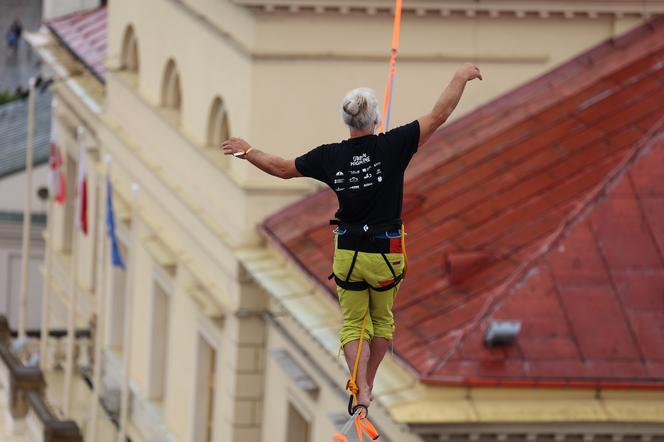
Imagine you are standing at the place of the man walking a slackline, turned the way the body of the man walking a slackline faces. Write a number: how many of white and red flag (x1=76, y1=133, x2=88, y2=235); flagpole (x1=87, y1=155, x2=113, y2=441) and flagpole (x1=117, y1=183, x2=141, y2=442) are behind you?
0

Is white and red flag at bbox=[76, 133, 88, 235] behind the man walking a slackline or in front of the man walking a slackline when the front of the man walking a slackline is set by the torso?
in front

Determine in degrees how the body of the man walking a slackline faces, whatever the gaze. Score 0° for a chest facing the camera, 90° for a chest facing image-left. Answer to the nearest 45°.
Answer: approximately 180°

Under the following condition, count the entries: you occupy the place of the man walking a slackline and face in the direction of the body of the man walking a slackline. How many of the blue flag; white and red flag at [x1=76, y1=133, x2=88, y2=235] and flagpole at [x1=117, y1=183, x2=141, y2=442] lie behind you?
0

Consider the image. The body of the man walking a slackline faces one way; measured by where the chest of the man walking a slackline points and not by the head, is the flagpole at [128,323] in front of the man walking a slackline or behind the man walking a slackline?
in front
